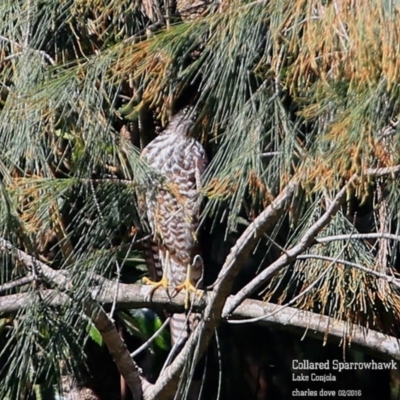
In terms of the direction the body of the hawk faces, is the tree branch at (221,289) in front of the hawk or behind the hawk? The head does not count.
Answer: in front

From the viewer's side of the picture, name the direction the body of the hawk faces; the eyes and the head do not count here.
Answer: toward the camera

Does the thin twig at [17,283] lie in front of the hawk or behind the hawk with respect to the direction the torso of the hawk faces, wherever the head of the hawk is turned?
in front
